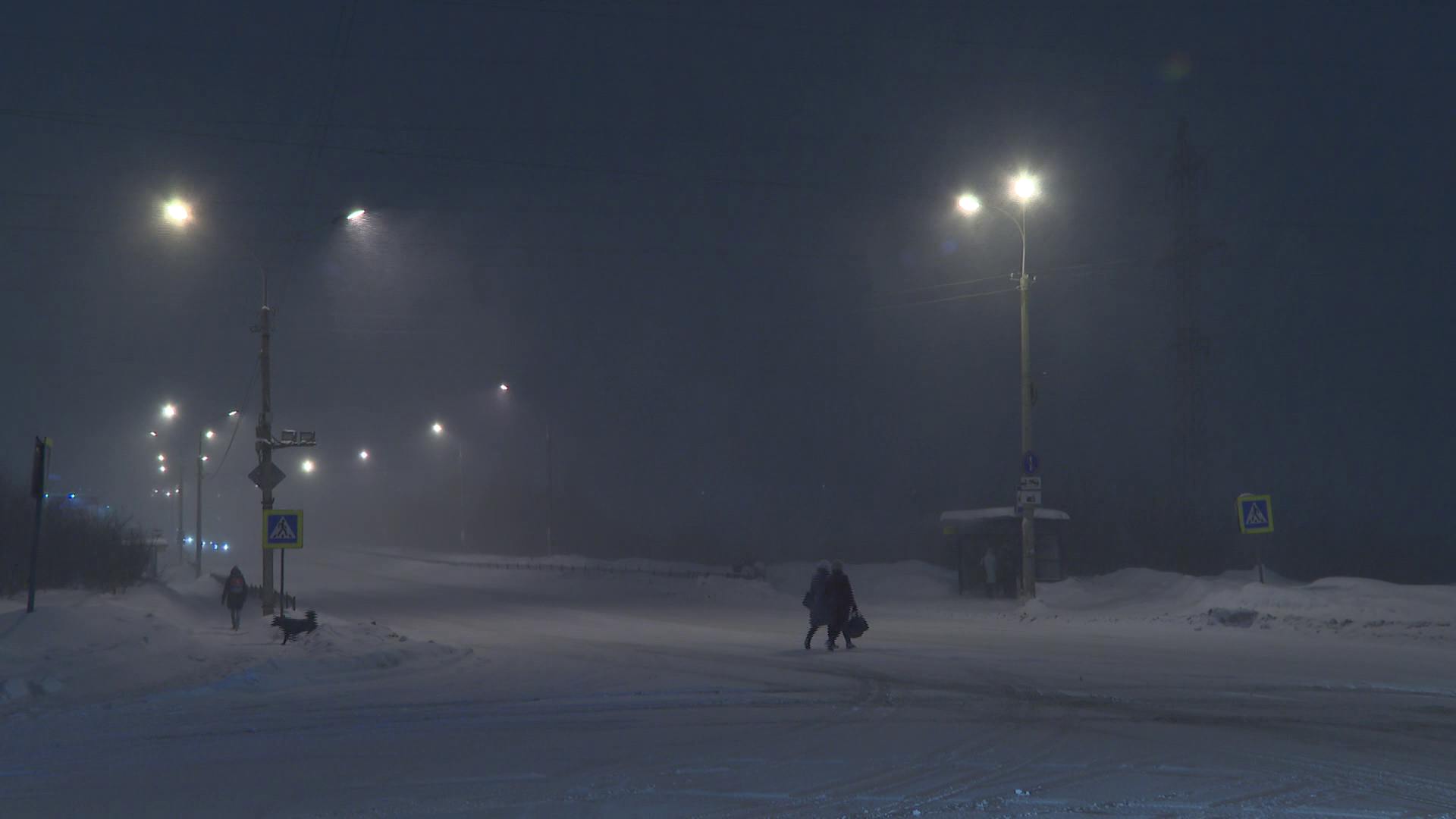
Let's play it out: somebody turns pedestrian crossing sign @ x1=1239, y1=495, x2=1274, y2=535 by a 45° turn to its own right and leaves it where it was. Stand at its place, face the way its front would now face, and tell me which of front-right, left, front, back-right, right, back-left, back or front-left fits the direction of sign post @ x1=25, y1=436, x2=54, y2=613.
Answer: front

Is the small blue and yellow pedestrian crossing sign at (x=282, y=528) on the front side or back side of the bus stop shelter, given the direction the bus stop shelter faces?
on the front side

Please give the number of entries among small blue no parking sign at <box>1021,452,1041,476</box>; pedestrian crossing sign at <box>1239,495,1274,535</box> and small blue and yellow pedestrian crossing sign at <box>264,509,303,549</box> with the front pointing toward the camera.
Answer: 3

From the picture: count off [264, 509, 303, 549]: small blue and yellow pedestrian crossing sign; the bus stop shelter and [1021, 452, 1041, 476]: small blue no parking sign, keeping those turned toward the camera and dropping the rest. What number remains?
3

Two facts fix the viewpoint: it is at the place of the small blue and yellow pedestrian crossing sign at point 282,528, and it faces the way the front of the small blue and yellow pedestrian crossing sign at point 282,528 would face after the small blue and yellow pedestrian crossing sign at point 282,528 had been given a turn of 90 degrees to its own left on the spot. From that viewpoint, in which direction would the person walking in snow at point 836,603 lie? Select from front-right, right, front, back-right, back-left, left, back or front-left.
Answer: front-right

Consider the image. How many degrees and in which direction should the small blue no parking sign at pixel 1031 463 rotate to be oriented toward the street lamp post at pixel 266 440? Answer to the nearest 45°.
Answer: approximately 90° to its right

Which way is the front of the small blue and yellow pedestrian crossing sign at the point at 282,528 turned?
toward the camera

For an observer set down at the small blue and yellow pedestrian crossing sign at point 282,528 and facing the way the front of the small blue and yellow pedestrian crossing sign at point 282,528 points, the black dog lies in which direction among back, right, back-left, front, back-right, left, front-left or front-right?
front

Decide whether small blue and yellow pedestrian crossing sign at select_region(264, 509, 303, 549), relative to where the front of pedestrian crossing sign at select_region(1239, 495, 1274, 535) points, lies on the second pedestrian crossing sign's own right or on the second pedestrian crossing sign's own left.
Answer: on the second pedestrian crossing sign's own right

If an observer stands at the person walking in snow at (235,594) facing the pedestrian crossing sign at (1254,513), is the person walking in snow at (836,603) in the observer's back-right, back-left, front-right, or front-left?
front-right

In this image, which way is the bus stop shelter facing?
toward the camera

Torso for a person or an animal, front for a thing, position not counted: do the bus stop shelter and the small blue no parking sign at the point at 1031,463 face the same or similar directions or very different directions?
same or similar directions
